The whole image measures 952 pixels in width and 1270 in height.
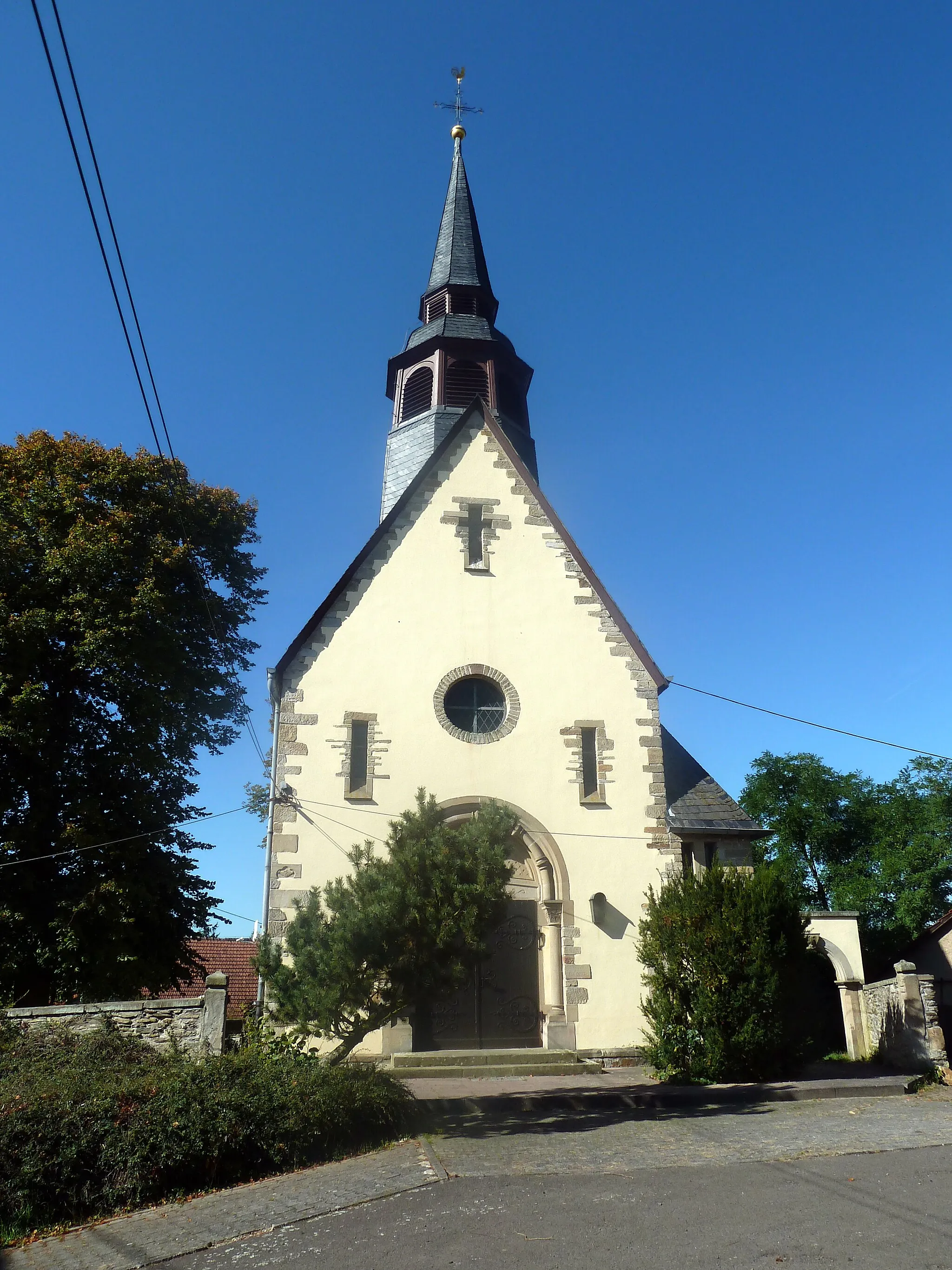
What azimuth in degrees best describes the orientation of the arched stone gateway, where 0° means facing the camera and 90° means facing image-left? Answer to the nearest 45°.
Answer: approximately 0°

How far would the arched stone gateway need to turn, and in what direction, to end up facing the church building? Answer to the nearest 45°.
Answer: approximately 45° to its right

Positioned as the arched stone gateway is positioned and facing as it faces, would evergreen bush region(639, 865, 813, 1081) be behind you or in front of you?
in front

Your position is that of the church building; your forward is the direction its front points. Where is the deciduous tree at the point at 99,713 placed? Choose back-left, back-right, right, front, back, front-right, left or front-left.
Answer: right

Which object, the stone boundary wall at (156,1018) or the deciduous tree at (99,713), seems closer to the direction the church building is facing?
the stone boundary wall

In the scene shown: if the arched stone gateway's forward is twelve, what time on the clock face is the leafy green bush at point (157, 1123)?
The leafy green bush is roughly at 1 o'clock from the arched stone gateway.

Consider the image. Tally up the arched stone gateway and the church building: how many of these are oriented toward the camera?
2

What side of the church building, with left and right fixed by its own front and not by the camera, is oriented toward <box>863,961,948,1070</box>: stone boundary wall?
left

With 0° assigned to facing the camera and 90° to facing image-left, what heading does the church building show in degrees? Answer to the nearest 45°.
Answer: approximately 0°

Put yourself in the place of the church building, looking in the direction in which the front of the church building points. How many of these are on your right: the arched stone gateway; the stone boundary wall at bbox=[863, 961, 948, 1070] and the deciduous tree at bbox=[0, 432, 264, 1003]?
1

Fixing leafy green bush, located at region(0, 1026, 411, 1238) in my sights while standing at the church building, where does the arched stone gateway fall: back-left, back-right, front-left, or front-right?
front-left

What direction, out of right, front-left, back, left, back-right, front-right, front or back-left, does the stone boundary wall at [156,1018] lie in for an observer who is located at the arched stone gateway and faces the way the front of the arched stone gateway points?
front-right

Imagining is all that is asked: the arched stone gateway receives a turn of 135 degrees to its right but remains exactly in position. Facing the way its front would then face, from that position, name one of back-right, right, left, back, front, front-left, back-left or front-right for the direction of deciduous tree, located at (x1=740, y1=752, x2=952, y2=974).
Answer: front-right
